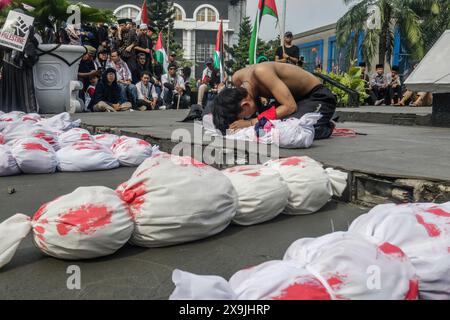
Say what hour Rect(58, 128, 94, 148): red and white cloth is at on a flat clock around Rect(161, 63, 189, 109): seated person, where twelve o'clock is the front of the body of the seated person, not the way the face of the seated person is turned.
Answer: The red and white cloth is roughly at 12 o'clock from the seated person.

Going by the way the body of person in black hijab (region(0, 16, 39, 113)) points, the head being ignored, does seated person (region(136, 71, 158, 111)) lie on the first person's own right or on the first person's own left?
on the first person's own left

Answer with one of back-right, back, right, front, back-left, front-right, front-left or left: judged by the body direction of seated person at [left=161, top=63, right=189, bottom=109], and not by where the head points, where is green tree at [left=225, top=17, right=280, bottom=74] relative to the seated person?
back

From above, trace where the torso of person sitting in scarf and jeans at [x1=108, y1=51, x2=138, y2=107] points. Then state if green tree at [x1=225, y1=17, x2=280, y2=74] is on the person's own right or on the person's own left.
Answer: on the person's own left

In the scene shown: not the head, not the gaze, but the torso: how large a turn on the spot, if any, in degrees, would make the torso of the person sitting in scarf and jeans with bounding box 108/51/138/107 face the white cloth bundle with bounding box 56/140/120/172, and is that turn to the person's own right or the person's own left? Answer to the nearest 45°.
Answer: approximately 45° to the person's own right
